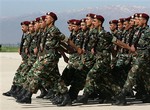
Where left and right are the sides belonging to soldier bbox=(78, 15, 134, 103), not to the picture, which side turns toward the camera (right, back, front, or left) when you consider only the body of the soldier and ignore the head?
left

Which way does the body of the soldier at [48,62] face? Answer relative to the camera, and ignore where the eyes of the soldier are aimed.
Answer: to the viewer's left

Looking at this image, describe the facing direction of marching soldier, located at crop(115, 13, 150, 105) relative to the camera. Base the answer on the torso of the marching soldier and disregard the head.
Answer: to the viewer's left

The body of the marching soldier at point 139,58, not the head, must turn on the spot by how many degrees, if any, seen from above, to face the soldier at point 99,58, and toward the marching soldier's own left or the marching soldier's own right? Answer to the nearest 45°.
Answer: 0° — they already face them

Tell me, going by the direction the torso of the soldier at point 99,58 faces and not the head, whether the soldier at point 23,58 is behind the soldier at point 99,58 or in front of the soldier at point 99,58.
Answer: in front

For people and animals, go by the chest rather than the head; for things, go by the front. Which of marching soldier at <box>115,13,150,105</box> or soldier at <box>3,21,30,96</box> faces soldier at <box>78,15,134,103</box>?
the marching soldier

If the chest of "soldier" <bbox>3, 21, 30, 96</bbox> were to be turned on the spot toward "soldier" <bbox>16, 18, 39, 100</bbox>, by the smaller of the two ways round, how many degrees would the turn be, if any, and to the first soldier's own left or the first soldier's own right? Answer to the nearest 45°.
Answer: approximately 135° to the first soldier's own left

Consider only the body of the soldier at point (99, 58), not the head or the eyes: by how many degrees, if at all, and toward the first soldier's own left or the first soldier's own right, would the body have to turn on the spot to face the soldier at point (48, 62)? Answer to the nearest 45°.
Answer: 0° — they already face them

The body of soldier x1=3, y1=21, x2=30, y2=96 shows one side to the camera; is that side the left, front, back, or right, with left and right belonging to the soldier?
left
